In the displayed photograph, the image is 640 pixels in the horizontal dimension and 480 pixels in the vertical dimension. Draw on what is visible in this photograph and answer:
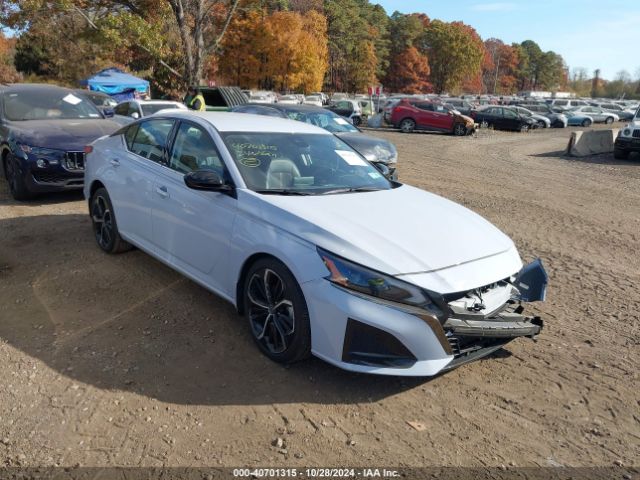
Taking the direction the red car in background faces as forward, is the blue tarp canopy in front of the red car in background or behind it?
behind

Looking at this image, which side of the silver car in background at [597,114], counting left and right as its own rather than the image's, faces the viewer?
right

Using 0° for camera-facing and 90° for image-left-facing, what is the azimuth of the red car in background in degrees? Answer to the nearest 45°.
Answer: approximately 270°

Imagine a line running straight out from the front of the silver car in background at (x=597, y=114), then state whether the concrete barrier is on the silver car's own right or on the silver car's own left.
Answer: on the silver car's own right

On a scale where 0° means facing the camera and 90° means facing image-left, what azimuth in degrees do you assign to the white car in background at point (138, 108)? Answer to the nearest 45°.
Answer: approximately 315°

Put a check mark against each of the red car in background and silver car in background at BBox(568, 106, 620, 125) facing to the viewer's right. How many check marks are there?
2

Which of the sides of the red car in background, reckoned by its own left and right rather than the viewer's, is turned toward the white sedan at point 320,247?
right

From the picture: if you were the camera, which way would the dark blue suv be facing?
facing the viewer and to the right of the viewer
